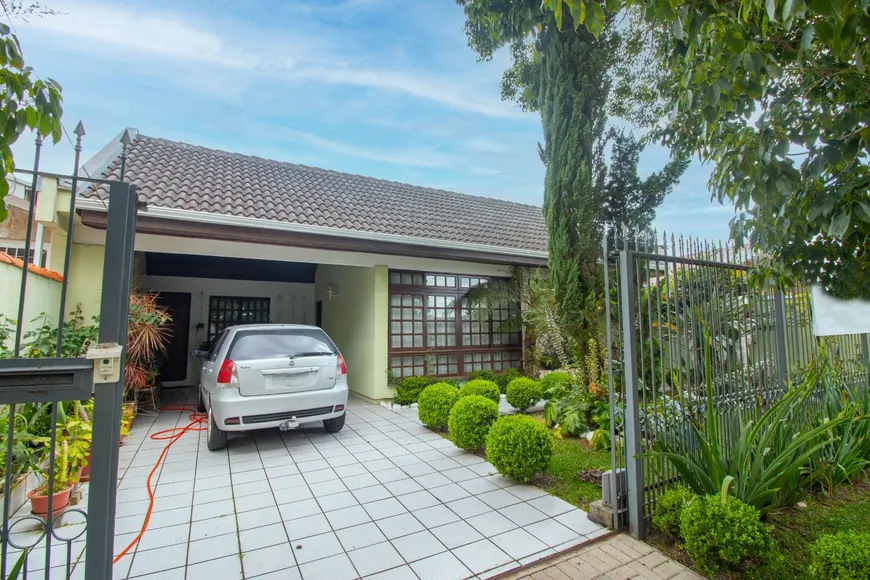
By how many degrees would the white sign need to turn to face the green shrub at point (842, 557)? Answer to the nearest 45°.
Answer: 0° — it already faces it

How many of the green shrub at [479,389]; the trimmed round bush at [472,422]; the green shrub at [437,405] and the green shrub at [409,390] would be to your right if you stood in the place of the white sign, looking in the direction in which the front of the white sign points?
4

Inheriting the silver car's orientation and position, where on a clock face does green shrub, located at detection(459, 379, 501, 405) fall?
The green shrub is roughly at 3 o'clock from the silver car.

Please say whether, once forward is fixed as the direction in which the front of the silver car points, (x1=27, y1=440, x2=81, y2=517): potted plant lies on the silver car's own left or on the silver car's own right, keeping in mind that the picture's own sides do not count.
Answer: on the silver car's own left

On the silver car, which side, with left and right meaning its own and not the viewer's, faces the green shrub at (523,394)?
right

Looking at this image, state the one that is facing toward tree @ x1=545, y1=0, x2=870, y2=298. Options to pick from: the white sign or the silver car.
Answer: the white sign

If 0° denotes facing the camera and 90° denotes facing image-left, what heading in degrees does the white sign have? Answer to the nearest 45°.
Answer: approximately 0°

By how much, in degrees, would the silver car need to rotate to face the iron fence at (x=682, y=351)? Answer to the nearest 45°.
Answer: approximately 135° to its right

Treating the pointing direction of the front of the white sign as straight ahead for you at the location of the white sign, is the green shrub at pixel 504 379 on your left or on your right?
on your right

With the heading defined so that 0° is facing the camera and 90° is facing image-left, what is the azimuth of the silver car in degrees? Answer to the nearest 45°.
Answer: approximately 180°

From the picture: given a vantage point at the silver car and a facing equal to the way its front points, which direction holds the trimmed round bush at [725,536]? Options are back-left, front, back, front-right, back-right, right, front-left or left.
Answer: back-right

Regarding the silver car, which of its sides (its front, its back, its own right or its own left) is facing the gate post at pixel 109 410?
back

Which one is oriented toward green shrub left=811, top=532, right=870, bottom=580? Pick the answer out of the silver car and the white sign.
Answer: the white sign

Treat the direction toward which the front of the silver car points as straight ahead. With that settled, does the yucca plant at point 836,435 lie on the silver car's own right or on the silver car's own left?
on the silver car's own right
